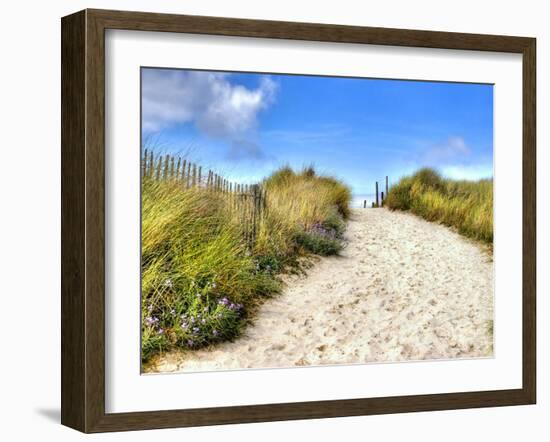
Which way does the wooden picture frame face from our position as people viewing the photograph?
facing the viewer and to the right of the viewer
